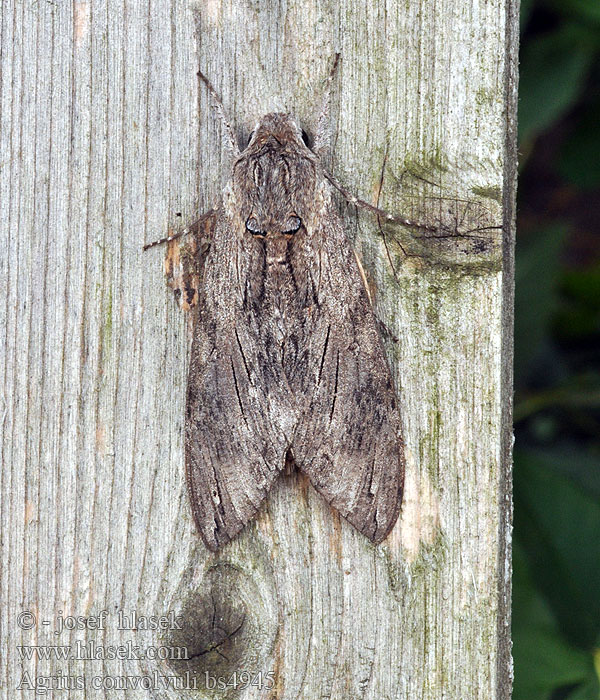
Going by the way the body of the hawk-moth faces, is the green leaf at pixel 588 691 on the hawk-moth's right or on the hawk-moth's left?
on the hawk-moth's right

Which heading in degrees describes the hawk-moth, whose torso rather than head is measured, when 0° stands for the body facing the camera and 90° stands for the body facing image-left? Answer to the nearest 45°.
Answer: approximately 180°
